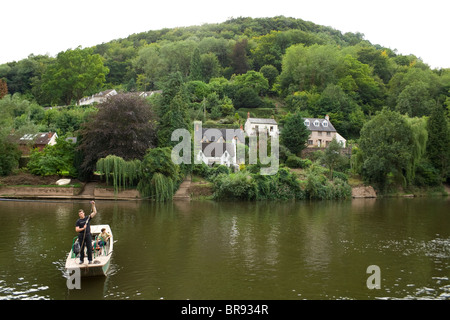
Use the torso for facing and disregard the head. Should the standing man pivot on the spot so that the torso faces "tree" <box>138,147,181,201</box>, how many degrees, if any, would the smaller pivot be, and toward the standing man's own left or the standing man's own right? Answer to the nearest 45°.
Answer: approximately 180°

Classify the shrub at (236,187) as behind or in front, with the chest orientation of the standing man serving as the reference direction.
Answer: behind

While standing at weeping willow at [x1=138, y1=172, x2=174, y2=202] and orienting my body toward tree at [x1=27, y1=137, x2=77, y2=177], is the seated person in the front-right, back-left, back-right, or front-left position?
back-left

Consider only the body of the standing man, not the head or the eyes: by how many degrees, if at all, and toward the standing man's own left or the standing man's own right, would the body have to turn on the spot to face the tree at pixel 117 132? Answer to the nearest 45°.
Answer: approximately 180°

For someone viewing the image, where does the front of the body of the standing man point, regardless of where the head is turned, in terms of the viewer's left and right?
facing the viewer

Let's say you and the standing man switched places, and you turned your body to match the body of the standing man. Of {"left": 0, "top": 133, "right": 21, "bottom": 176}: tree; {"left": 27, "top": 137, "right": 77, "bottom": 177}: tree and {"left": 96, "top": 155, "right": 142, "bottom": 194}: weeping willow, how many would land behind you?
3

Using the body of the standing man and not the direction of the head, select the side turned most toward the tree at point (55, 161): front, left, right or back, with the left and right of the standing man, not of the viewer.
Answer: back

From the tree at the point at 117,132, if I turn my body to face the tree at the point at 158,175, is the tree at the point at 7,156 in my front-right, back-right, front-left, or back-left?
back-right
